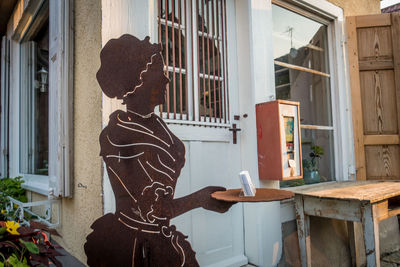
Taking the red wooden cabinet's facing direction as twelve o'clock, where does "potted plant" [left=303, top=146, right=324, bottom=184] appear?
The potted plant is roughly at 8 o'clock from the red wooden cabinet.

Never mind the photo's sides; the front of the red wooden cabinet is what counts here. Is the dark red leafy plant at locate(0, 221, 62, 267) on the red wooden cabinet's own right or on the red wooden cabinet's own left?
on the red wooden cabinet's own right

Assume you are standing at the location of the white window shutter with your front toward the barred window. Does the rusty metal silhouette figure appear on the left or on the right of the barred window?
right

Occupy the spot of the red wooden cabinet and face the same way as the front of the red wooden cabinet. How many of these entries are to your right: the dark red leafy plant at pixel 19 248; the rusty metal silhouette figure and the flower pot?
2

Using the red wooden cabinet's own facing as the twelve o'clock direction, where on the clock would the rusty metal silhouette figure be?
The rusty metal silhouette figure is roughly at 3 o'clock from the red wooden cabinet.

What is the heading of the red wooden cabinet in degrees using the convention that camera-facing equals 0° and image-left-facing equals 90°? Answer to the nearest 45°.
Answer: approximately 315°

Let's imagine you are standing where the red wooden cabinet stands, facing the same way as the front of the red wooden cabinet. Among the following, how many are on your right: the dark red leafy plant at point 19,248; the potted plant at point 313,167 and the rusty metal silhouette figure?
2
